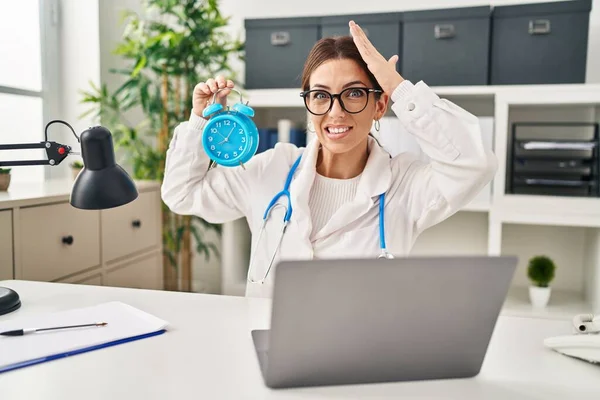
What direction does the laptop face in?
away from the camera

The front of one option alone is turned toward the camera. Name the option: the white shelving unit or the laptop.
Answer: the white shelving unit

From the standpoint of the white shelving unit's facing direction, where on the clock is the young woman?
The young woman is roughly at 1 o'clock from the white shelving unit.

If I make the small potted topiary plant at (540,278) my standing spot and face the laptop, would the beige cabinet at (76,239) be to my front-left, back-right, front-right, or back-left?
front-right

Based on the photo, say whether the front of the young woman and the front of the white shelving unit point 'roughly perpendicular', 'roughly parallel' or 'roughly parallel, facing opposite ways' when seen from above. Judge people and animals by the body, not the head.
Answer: roughly parallel

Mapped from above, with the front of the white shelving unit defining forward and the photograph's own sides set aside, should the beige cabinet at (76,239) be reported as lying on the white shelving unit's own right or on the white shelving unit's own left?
on the white shelving unit's own right

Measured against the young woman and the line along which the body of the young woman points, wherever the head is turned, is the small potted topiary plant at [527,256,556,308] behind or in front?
behind

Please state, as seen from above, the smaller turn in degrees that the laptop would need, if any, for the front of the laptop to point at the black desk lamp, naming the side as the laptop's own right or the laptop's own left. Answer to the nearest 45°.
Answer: approximately 45° to the laptop's own left

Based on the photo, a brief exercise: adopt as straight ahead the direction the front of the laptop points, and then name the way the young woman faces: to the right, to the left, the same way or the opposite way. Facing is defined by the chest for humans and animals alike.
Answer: the opposite way

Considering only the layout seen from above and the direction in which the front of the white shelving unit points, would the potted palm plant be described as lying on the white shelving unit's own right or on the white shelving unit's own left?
on the white shelving unit's own right

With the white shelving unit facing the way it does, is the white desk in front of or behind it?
in front

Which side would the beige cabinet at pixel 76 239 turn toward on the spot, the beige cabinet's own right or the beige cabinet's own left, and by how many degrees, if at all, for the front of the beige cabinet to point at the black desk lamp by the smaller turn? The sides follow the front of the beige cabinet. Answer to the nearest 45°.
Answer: approximately 45° to the beige cabinet's own right

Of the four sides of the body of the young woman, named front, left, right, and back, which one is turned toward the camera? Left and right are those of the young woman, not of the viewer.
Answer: front

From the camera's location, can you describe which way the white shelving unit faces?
facing the viewer

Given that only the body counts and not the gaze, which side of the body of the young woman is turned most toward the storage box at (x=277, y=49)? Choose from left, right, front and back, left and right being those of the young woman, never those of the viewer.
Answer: back

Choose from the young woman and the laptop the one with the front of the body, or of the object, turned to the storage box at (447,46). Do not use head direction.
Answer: the laptop

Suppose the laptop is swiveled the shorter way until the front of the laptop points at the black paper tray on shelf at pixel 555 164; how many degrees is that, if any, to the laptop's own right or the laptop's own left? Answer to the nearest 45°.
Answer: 0° — it already faces it
